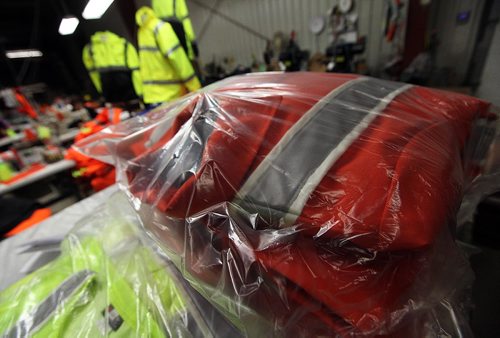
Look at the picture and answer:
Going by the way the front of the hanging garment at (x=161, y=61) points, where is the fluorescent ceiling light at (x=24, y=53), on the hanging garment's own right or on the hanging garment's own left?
on the hanging garment's own right

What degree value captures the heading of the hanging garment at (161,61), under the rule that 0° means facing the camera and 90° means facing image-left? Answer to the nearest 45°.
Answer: approximately 45°

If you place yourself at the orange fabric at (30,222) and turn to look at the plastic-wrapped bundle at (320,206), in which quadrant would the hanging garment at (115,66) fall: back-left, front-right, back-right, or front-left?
back-left

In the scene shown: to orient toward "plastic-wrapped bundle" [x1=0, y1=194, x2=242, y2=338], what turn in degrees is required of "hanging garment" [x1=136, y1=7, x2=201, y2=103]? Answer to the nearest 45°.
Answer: approximately 45° to its left

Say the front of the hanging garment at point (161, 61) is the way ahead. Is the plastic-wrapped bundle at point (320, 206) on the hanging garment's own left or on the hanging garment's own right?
on the hanging garment's own left

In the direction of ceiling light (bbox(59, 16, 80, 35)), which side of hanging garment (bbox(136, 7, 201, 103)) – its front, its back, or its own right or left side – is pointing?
right

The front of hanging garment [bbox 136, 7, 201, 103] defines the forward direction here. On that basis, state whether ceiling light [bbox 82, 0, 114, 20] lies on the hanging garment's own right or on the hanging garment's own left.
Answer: on the hanging garment's own right

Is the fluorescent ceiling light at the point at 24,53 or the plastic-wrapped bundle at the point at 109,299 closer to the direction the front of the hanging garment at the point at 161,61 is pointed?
the plastic-wrapped bundle

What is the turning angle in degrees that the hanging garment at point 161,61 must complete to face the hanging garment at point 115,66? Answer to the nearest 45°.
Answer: approximately 90° to its right
